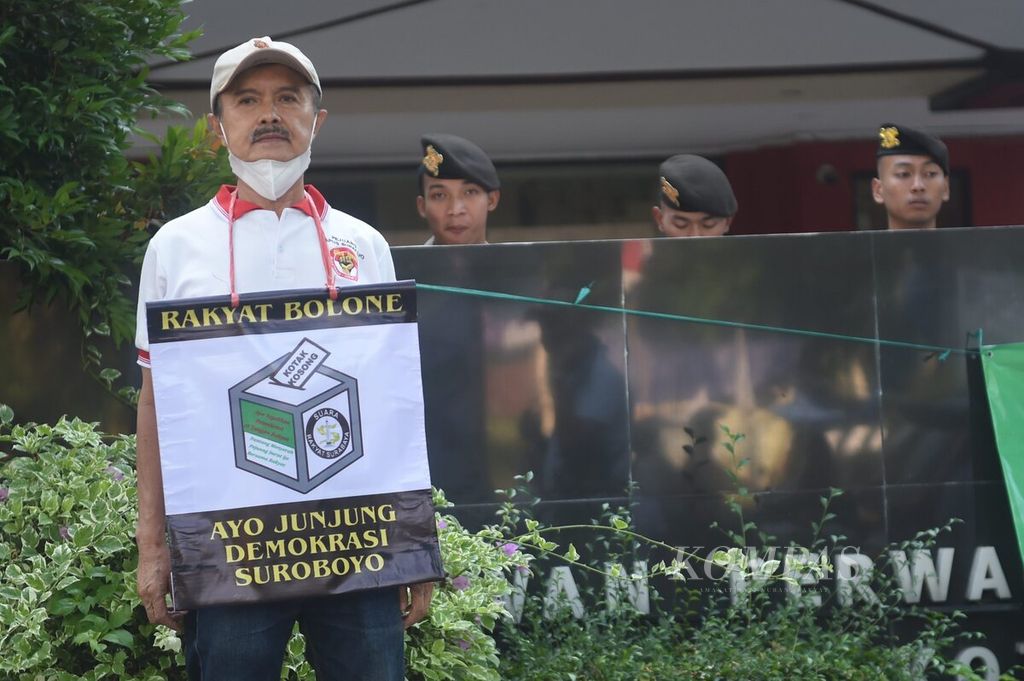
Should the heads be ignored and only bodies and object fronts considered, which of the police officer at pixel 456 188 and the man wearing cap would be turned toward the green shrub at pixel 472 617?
the police officer

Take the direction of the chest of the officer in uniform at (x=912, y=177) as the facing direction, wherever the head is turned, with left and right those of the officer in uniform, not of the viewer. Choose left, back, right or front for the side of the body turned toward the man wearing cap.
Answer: front

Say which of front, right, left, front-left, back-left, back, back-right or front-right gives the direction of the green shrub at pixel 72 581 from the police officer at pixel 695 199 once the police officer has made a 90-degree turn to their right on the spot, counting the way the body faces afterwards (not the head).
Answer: front-left

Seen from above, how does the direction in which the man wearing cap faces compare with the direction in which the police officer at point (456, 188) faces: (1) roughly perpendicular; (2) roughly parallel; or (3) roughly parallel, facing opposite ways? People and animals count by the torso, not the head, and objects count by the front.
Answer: roughly parallel

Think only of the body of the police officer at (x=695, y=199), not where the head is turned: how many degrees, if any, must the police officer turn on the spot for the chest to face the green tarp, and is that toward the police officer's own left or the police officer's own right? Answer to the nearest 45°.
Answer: approximately 45° to the police officer's own left

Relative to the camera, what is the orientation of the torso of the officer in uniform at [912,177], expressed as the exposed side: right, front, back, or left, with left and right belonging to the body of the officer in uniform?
front

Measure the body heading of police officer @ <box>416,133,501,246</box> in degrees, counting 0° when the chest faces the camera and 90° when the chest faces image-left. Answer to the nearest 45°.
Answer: approximately 0°

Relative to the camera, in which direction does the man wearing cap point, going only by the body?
toward the camera

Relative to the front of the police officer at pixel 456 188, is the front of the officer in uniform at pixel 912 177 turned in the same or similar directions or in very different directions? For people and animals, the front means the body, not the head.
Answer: same or similar directions

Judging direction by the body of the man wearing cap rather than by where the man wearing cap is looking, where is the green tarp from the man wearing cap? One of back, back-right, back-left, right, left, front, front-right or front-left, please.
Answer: back-left

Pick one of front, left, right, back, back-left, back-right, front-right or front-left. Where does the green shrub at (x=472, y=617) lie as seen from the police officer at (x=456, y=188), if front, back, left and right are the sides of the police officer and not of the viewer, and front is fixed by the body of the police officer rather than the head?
front

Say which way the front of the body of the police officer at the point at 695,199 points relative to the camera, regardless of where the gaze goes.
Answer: toward the camera
